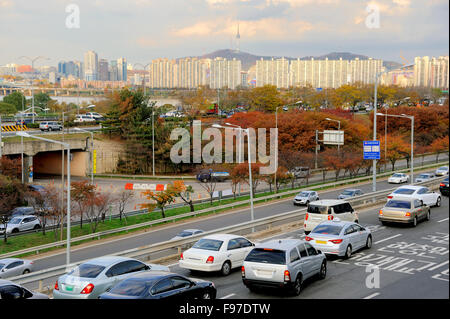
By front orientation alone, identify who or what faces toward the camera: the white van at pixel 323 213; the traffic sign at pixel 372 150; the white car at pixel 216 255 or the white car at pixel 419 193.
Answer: the traffic sign

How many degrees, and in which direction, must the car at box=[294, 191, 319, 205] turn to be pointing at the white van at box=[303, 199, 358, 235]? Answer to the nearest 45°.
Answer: approximately 45° to its left

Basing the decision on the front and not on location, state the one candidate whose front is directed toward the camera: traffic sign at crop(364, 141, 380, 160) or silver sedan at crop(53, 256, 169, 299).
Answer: the traffic sign

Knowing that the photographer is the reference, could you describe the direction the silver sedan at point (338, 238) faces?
facing away from the viewer and to the right of the viewer

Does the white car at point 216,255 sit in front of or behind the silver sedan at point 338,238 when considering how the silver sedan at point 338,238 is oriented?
behind

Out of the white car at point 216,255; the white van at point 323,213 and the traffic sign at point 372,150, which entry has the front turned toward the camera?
the traffic sign

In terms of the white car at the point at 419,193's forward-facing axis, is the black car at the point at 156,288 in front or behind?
behind

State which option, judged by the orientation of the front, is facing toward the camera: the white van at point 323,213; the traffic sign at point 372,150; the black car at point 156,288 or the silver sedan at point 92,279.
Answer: the traffic sign

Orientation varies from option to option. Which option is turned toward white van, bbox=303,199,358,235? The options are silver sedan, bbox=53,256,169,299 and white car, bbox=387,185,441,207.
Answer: the silver sedan

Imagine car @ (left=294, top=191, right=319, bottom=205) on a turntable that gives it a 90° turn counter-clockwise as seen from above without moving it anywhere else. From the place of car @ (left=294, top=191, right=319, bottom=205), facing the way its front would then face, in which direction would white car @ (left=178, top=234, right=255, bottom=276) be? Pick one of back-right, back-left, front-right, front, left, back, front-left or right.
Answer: front-right

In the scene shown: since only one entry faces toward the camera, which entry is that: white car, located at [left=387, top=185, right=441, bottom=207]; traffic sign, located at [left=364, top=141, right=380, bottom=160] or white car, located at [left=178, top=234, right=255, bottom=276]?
the traffic sign

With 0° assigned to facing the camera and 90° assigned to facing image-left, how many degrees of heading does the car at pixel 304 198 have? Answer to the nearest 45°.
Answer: approximately 45°

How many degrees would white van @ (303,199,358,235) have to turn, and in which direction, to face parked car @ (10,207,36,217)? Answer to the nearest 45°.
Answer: approximately 90° to its left

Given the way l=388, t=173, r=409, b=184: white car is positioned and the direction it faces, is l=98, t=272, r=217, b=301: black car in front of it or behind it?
in front

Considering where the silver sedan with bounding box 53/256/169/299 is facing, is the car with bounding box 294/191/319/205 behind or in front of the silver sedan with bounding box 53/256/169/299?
in front

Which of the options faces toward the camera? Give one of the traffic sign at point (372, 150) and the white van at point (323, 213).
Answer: the traffic sign
